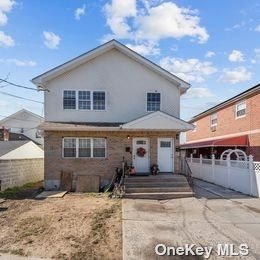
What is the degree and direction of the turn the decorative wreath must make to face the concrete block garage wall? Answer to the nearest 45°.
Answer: approximately 90° to its right

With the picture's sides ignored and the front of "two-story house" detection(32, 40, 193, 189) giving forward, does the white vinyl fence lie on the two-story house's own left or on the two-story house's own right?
on the two-story house's own left

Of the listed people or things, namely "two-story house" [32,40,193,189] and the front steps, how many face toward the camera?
2

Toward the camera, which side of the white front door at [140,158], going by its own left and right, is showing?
front

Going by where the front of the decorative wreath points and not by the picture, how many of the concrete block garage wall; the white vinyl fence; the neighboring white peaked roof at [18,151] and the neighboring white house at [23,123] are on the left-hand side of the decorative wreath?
1

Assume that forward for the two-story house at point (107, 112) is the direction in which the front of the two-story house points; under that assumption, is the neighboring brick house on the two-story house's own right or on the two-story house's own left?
on the two-story house's own left

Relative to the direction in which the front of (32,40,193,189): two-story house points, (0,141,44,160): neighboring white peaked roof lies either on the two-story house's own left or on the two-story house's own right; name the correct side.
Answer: on the two-story house's own right

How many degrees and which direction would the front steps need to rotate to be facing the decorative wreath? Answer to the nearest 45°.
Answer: approximately 180°

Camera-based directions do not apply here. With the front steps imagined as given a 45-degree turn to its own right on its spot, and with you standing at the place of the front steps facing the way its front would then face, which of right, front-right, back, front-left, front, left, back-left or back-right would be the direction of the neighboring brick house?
back

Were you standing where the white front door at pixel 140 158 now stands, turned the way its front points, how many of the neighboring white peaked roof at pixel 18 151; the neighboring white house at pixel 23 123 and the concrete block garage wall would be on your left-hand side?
0

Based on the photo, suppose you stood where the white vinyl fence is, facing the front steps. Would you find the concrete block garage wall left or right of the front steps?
right

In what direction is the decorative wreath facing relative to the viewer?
toward the camera

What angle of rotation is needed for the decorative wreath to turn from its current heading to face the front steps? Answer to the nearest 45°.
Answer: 0° — it already faces it

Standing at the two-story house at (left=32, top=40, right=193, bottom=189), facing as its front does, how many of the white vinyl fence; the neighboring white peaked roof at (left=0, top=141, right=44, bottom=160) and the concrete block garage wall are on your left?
1

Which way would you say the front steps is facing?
toward the camera

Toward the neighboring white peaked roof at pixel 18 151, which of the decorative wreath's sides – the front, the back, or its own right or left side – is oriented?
right

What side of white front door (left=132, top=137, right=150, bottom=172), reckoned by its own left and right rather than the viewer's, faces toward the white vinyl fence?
left
